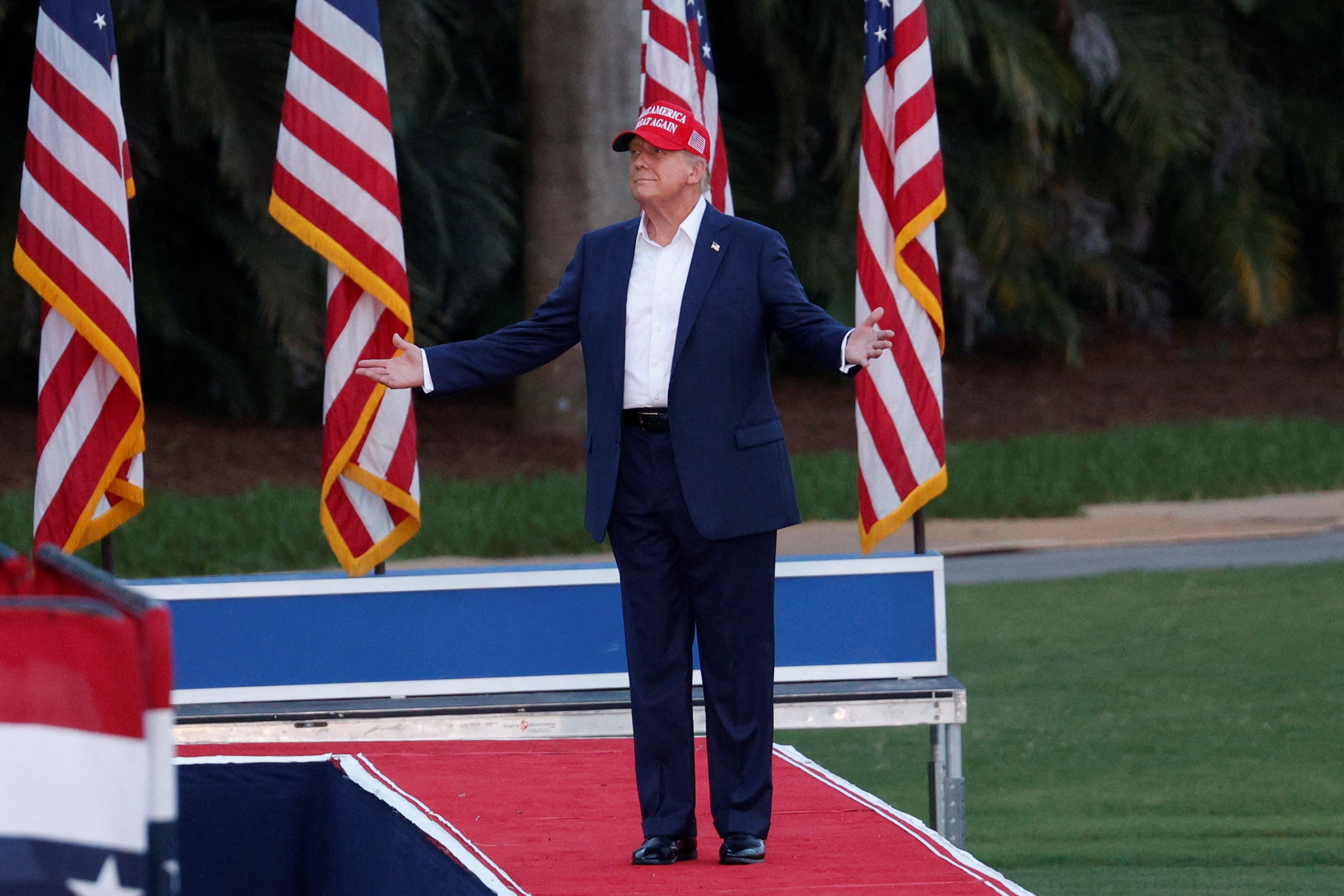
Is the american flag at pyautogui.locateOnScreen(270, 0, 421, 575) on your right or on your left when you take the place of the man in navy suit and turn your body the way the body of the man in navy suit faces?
on your right

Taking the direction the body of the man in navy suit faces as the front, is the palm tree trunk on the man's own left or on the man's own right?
on the man's own right

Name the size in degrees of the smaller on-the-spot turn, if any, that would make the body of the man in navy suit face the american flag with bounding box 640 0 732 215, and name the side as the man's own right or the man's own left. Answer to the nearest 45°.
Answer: approximately 135° to the man's own right

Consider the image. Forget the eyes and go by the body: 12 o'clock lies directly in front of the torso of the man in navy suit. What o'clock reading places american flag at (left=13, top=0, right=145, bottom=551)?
The american flag is roughly at 3 o'clock from the man in navy suit.
